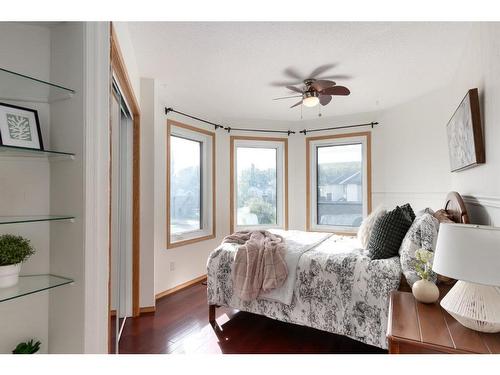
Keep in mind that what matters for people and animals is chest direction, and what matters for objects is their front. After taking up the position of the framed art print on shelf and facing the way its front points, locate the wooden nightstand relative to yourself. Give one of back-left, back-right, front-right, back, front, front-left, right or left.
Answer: front

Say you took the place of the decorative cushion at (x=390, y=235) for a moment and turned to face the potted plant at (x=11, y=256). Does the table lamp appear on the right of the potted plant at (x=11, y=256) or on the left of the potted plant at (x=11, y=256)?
left

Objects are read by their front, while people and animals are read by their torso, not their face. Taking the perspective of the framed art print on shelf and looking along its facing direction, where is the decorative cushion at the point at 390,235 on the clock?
The decorative cushion is roughly at 11 o'clock from the framed art print on shelf.

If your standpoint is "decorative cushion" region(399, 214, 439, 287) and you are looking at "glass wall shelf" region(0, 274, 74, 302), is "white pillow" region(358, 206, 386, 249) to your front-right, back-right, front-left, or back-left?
back-right

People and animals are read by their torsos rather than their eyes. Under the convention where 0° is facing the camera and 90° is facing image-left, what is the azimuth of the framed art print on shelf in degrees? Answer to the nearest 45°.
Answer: approximately 315°

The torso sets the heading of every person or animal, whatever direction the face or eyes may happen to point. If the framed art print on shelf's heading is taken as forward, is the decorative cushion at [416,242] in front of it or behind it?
in front

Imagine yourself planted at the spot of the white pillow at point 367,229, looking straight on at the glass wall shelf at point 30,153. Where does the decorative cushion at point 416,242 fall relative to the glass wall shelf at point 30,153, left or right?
left
